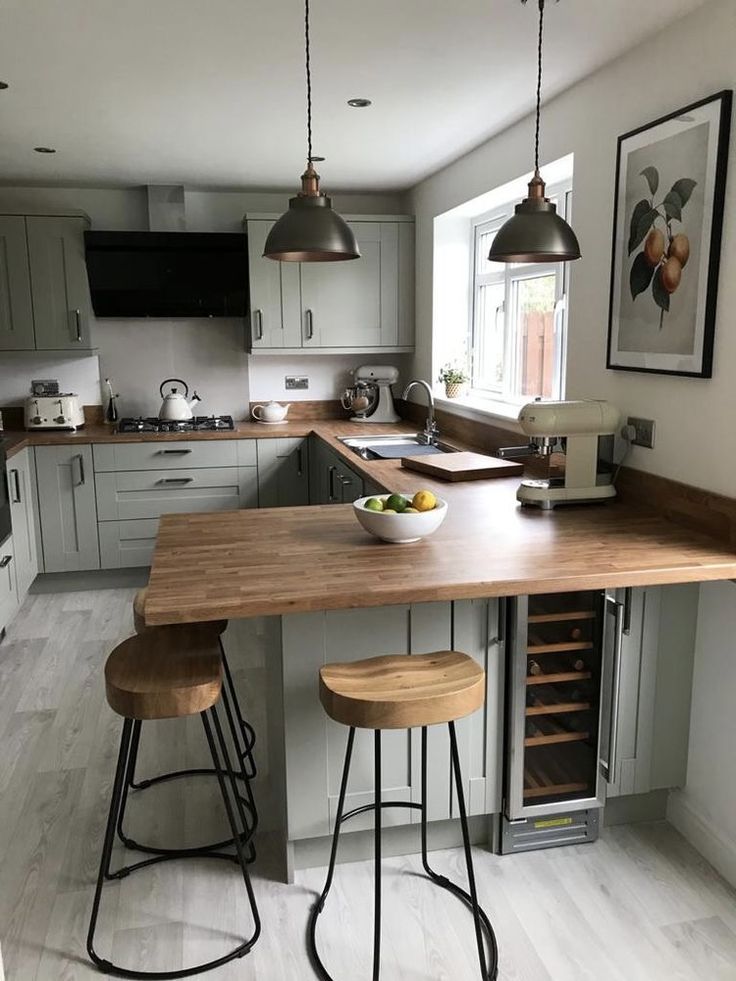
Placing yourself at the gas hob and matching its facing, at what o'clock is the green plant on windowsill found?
The green plant on windowsill is roughly at 10 o'clock from the gas hob.

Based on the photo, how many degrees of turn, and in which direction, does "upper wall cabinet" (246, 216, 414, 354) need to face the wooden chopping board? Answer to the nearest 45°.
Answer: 0° — it already faces it

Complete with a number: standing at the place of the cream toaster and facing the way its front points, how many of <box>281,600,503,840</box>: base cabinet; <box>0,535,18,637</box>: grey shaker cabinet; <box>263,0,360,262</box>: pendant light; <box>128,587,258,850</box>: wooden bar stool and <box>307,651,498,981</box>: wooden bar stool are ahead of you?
5

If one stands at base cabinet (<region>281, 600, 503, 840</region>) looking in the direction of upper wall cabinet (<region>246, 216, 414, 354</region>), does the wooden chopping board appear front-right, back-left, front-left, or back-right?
front-right

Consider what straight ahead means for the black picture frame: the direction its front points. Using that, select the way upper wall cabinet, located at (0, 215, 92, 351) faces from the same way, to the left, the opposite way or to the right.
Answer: to the left

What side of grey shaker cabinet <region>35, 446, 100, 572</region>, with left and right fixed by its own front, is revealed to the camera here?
front

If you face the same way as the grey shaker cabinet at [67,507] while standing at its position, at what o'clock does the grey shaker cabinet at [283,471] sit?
the grey shaker cabinet at [283,471] is roughly at 9 o'clock from the grey shaker cabinet at [67,507].

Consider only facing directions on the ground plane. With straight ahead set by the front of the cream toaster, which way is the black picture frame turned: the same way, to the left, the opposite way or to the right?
to the right

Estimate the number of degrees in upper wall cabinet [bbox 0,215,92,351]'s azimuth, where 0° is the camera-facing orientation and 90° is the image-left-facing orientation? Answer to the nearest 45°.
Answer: approximately 0°

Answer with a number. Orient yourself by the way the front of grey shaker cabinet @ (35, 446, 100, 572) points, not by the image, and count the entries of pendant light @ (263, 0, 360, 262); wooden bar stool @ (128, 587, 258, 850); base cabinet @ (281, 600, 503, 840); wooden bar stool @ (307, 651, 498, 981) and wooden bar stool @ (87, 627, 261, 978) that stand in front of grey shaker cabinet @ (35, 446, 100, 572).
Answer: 5

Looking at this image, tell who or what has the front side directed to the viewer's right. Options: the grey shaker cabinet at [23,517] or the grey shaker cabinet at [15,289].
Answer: the grey shaker cabinet at [23,517]
